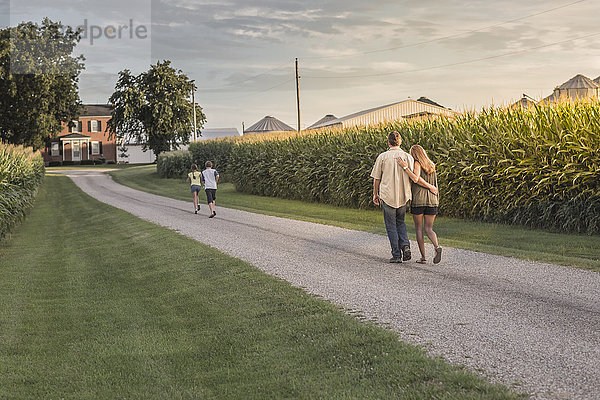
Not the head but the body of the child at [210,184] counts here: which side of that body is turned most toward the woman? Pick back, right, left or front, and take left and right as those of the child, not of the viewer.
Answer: back

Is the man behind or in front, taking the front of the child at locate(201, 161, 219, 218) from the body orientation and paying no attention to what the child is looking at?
behind

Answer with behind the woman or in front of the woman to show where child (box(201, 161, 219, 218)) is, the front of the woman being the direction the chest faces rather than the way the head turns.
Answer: in front

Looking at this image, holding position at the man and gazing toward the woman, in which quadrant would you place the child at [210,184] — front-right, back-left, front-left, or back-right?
back-left

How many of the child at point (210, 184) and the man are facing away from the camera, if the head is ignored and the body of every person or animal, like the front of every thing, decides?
2

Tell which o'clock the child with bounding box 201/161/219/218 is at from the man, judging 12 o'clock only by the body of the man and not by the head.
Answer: The child is roughly at 11 o'clock from the man.

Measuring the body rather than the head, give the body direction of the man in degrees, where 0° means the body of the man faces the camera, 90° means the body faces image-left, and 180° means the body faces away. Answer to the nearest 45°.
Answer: approximately 180°

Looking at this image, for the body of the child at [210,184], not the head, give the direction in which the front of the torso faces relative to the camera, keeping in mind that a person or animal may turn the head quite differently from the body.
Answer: away from the camera

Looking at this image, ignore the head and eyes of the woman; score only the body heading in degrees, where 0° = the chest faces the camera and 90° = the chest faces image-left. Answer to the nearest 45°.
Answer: approximately 135°
